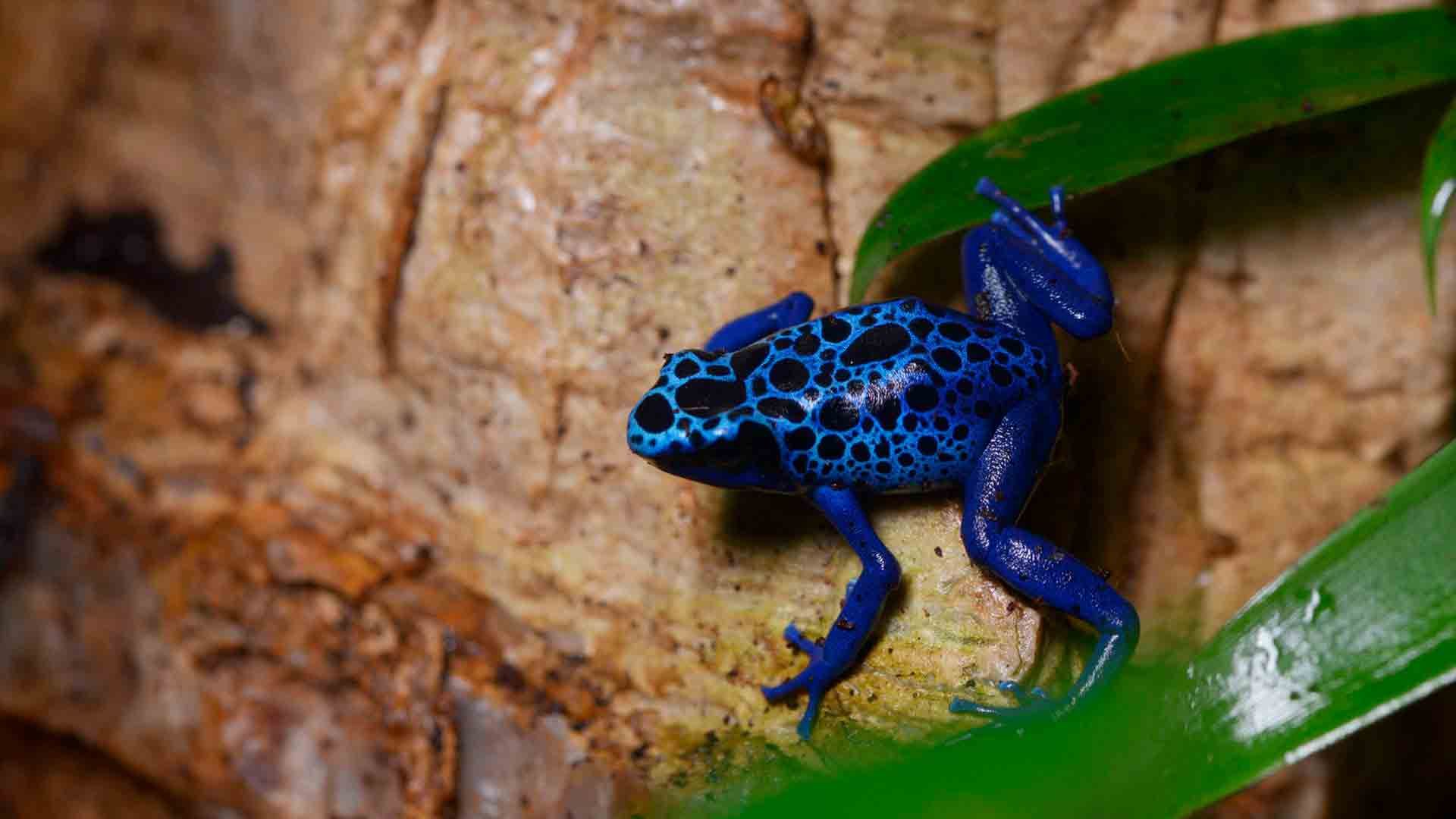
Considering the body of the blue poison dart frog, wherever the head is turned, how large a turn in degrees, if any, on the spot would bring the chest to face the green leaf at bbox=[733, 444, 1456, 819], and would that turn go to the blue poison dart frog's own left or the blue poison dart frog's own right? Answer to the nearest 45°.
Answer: approximately 135° to the blue poison dart frog's own left

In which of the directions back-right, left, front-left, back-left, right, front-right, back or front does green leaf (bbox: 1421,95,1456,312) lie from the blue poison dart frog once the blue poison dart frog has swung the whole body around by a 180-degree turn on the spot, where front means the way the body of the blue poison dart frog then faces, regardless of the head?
front

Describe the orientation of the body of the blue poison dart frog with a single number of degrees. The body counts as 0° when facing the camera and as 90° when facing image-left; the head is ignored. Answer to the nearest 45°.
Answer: approximately 90°
